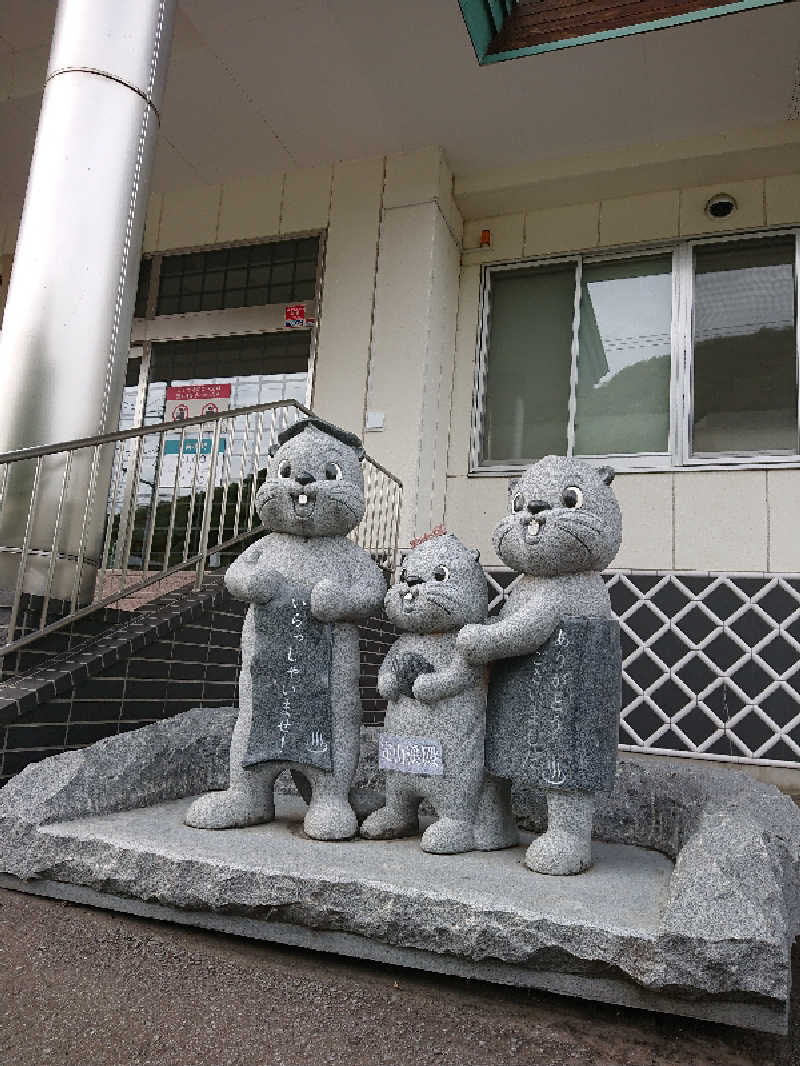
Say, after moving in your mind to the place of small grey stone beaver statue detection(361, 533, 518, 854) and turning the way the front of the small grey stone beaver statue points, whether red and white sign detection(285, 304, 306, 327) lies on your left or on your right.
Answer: on your right

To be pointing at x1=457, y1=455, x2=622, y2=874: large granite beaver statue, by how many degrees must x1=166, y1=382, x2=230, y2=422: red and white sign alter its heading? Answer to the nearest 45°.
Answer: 0° — it already faces it

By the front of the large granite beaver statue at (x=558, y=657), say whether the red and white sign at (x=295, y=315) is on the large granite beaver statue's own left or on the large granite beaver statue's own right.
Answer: on the large granite beaver statue's own right

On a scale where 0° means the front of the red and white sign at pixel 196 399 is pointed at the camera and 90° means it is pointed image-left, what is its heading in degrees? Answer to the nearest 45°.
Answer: approximately 0°

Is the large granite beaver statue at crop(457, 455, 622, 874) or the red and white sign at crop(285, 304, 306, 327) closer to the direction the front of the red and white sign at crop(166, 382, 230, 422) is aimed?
the large granite beaver statue

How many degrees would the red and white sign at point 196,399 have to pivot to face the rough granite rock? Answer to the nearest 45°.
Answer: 0° — it already faces it

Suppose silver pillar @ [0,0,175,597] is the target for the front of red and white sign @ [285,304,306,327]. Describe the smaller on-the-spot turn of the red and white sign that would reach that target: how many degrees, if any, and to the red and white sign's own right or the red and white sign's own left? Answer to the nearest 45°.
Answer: approximately 45° to the red and white sign's own right

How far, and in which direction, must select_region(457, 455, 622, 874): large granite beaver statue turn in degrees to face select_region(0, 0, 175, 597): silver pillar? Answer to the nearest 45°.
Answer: approximately 45° to its right

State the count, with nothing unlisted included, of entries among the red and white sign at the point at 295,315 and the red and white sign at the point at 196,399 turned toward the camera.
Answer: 2
